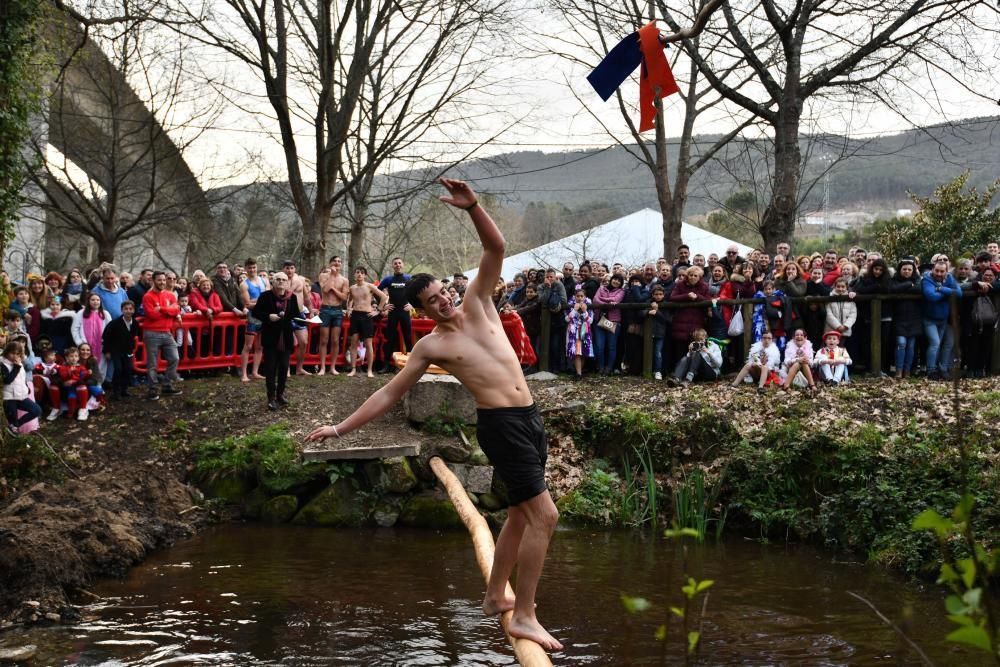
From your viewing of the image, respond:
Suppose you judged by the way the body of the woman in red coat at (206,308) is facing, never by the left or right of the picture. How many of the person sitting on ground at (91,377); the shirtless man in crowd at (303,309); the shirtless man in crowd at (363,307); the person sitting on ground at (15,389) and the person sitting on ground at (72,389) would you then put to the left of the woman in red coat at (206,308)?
2

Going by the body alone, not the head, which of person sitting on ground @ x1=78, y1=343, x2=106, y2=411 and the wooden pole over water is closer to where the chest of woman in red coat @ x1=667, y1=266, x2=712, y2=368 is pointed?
the wooden pole over water

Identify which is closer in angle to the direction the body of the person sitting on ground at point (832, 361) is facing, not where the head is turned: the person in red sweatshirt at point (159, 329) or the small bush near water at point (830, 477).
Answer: the small bush near water

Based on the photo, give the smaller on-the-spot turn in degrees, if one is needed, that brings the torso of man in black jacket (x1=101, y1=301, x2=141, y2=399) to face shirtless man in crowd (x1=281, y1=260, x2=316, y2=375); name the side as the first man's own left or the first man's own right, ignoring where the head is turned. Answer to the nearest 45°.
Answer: approximately 45° to the first man's own left

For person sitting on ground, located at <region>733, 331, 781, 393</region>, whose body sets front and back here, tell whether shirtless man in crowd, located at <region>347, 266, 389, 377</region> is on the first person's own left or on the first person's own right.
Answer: on the first person's own right

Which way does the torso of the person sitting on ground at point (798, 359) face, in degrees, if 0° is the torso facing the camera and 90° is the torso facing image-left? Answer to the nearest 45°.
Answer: approximately 0°

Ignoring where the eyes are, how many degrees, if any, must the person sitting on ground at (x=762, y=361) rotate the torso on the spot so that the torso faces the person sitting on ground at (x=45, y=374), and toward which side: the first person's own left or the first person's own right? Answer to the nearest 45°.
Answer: approximately 45° to the first person's own right

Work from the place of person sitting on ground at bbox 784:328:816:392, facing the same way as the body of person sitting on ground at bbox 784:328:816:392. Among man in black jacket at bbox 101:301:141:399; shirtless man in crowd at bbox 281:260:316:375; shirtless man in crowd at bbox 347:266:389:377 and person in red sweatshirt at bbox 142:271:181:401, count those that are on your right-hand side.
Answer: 4

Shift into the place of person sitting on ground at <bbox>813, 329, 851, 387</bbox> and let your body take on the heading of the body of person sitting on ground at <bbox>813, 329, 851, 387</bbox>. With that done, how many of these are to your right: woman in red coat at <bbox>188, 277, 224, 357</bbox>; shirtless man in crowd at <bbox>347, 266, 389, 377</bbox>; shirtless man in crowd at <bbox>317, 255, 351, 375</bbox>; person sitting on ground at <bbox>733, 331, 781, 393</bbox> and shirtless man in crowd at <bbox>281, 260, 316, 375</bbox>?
5
